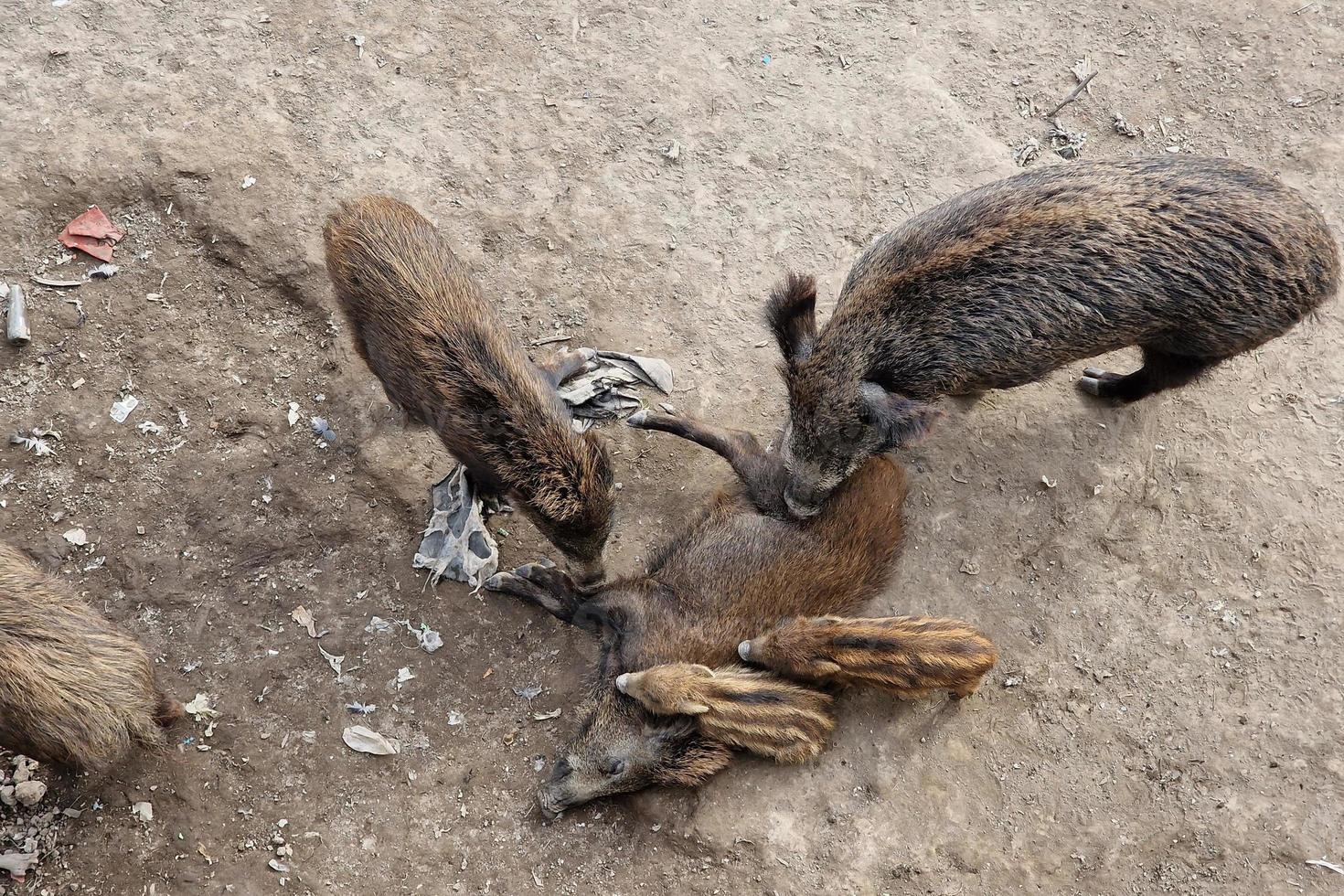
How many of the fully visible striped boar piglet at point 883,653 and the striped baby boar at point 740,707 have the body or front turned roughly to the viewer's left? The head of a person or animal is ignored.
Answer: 2

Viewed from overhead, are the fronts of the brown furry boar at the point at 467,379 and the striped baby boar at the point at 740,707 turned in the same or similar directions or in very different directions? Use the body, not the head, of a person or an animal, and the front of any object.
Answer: very different directions

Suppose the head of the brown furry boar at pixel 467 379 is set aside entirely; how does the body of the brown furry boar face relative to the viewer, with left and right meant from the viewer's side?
facing the viewer and to the right of the viewer

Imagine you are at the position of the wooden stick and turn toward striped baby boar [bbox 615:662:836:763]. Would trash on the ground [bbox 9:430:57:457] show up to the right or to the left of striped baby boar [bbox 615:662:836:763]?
right

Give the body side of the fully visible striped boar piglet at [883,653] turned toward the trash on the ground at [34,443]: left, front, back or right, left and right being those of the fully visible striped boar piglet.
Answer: front

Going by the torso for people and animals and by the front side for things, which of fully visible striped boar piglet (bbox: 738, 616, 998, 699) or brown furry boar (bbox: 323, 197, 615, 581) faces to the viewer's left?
the fully visible striped boar piglet

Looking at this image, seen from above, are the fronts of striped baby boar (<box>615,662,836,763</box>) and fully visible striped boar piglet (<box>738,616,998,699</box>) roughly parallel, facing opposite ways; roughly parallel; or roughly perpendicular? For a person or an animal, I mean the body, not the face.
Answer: roughly parallel

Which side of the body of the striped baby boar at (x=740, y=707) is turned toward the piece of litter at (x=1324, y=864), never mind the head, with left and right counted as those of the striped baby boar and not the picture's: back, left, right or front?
back

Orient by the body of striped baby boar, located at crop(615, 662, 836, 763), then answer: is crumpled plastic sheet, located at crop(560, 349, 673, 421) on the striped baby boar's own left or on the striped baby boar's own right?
on the striped baby boar's own right

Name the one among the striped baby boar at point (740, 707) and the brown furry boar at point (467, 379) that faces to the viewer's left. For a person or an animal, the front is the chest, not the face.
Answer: the striped baby boar

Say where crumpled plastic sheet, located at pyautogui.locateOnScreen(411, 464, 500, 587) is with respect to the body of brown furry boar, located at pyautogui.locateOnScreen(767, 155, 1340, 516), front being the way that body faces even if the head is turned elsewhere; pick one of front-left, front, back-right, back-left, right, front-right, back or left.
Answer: front

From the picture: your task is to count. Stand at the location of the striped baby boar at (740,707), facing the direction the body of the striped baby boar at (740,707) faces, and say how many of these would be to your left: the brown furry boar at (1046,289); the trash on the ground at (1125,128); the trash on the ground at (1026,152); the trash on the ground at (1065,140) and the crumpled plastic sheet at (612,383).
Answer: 0

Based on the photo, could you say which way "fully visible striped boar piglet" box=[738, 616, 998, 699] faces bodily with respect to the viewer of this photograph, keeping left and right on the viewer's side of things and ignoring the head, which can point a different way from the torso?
facing to the left of the viewer

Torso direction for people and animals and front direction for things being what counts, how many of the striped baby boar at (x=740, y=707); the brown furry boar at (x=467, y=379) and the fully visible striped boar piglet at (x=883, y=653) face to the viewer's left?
2

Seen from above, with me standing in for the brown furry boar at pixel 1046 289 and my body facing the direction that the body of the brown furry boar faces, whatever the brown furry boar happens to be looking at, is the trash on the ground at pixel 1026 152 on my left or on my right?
on my right

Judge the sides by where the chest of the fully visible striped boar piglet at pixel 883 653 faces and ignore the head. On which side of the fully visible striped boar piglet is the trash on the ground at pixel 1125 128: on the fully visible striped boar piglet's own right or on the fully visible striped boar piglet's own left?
on the fully visible striped boar piglet's own right

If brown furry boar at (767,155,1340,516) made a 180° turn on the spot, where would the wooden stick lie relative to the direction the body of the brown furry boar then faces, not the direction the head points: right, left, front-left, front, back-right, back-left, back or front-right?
front-left

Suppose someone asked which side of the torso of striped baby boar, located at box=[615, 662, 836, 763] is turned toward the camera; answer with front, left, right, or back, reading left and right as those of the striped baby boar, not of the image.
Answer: left

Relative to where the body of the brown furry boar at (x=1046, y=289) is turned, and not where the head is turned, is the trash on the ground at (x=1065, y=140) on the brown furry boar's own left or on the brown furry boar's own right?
on the brown furry boar's own right
